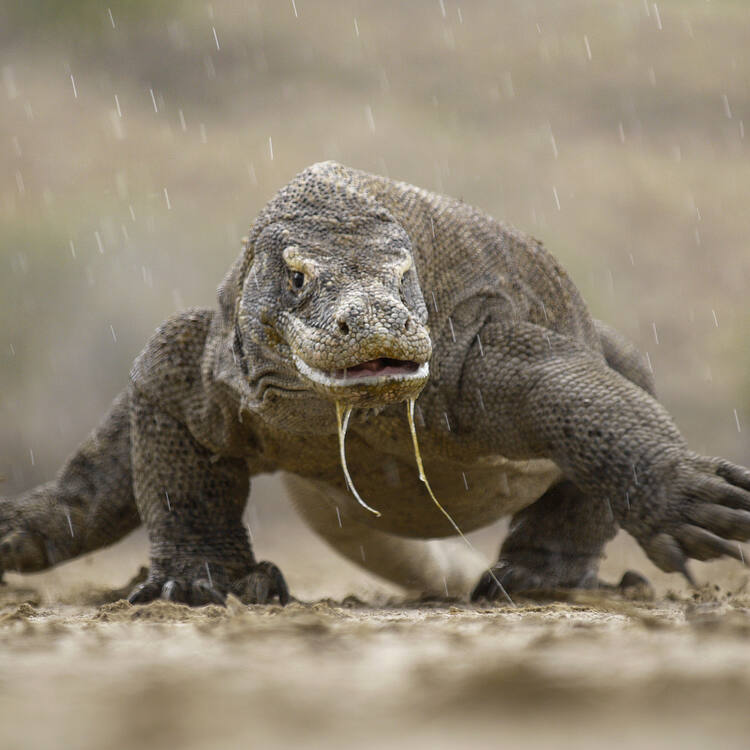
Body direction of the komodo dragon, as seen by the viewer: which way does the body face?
toward the camera
